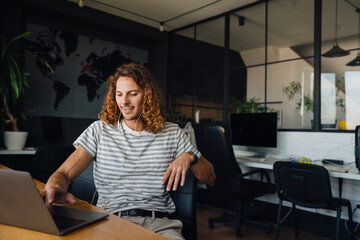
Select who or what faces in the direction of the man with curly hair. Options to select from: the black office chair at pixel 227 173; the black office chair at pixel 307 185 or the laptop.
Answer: the laptop

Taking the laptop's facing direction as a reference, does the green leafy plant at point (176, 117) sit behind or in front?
in front

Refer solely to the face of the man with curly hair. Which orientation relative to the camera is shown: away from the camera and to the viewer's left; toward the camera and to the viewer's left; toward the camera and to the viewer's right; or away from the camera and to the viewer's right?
toward the camera and to the viewer's left

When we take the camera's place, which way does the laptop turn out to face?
facing away from the viewer and to the right of the viewer

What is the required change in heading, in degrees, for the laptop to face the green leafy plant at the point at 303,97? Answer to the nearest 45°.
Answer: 0° — it already faces it

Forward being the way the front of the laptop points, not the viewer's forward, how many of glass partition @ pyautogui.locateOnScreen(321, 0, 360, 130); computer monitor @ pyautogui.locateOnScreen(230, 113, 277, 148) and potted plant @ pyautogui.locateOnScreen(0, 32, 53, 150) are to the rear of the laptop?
0

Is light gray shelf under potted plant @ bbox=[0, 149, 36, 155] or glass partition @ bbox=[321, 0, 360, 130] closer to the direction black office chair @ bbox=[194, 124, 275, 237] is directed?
the glass partition

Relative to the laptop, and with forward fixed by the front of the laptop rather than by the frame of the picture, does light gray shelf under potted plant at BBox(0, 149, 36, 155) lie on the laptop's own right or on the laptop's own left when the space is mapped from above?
on the laptop's own left

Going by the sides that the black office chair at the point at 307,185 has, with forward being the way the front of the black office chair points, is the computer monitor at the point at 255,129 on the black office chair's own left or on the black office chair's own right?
on the black office chair's own left

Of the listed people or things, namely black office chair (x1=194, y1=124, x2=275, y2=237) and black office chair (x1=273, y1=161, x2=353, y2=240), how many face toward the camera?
0

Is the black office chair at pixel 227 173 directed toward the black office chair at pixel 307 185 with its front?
no

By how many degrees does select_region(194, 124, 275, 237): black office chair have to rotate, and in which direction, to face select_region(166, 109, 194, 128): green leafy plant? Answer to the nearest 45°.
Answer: approximately 90° to its left

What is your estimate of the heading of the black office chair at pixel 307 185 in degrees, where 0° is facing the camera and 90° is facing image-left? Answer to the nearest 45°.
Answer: approximately 225°

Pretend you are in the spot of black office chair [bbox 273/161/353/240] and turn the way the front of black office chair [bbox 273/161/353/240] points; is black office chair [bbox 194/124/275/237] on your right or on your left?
on your left

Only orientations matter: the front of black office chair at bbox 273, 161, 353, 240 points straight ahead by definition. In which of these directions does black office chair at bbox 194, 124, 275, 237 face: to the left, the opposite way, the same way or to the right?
the same way

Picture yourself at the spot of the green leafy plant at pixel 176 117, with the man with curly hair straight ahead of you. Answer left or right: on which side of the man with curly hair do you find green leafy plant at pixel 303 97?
left

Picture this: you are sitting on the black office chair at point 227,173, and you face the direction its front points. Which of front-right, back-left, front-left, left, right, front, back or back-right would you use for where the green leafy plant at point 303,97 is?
front
